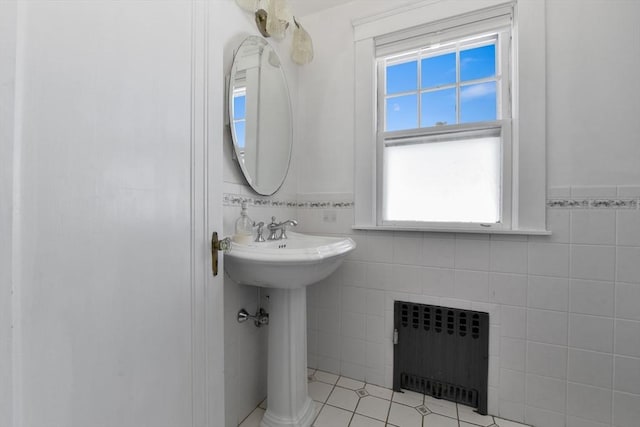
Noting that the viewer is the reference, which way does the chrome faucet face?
facing the viewer and to the right of the viewer

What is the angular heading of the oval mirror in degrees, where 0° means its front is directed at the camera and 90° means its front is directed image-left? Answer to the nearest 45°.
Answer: approximately 315°

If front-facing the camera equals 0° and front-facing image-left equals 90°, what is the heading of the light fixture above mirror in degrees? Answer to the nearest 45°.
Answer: approximately 315°

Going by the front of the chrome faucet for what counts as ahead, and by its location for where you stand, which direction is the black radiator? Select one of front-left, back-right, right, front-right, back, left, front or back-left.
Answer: front-left

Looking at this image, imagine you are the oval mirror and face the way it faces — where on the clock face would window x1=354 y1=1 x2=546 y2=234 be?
The window is roughly at 11 o'clock from the oval mirror.

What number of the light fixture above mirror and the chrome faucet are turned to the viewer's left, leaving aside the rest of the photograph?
0

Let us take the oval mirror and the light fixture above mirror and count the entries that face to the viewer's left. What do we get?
0

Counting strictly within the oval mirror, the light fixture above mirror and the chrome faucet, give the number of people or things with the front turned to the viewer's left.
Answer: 0
